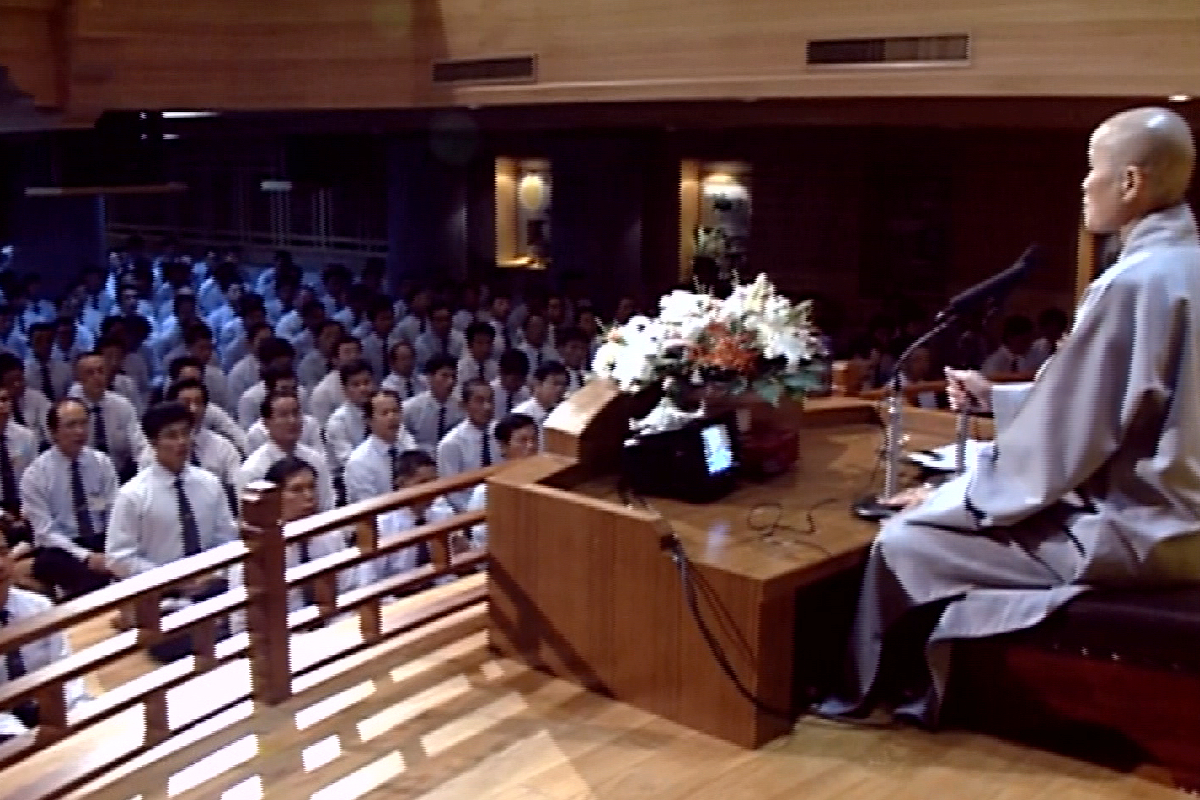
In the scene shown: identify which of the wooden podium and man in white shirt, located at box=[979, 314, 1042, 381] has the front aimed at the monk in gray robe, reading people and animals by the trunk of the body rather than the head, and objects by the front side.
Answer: the man in white shirt

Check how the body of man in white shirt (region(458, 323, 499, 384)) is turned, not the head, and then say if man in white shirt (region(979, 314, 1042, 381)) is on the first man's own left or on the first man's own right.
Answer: on the first man's own left

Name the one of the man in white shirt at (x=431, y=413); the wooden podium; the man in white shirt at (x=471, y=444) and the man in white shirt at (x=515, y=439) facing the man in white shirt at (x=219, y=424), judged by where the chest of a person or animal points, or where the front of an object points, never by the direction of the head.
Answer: the wooden podium

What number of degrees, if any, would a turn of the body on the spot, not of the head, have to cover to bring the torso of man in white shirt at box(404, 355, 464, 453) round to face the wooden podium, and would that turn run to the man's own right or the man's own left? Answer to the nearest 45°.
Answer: approximately 45° to the man's own right

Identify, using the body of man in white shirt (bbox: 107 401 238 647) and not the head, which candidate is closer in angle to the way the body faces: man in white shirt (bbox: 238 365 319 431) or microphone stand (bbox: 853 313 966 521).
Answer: the microphone stand

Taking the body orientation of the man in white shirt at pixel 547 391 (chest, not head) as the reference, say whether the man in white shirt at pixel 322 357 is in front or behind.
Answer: behind

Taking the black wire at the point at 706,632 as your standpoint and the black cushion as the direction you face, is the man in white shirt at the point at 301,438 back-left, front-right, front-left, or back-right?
back-left
